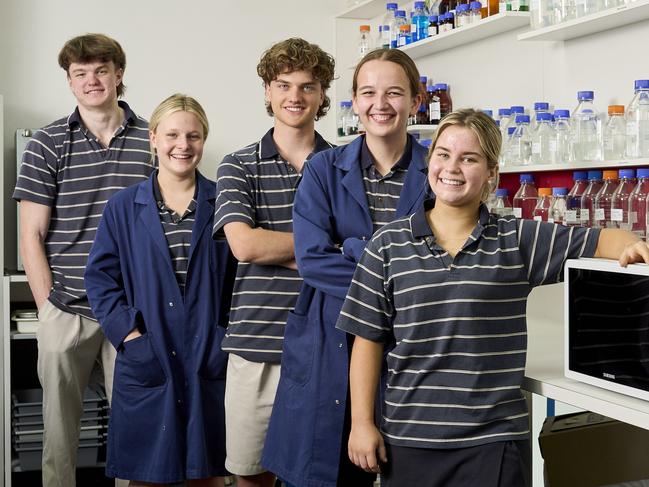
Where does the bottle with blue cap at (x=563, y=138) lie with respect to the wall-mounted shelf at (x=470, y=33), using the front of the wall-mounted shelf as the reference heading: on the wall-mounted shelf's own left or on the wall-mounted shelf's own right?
on the wall-mounted shelf's own left

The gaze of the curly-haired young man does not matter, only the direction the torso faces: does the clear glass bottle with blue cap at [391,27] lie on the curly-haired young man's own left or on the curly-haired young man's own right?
on the curly-haired young man's own left

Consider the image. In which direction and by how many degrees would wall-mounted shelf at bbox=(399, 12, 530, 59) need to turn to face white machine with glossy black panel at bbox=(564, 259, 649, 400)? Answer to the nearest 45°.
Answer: approximately 45° to its left

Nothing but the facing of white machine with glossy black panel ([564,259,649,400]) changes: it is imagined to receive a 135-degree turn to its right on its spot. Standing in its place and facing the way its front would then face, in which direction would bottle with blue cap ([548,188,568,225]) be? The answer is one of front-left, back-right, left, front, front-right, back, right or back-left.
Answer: front

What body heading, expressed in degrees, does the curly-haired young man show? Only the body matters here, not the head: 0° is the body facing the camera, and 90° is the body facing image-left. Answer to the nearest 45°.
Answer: approximately 315°

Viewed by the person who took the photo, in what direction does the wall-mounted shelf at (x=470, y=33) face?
facing the viewer and to the left of the viewer

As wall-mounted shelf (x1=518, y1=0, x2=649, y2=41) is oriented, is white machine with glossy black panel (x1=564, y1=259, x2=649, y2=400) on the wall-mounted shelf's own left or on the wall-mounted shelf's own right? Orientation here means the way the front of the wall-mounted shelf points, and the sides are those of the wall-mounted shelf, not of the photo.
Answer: on the wall-mounted shelf's own left

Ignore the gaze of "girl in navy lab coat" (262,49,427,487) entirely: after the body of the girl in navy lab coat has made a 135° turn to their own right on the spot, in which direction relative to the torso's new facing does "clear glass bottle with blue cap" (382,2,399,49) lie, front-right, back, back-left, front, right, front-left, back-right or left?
right

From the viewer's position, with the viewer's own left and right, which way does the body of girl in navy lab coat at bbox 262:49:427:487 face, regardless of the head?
facing the viewer and to the right of the viewer

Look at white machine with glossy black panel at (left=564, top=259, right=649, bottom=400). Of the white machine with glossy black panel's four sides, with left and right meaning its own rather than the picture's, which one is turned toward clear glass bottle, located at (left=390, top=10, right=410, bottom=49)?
right

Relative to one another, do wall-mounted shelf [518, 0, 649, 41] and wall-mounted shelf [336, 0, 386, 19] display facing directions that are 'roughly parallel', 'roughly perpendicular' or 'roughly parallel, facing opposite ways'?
roughly parallel
